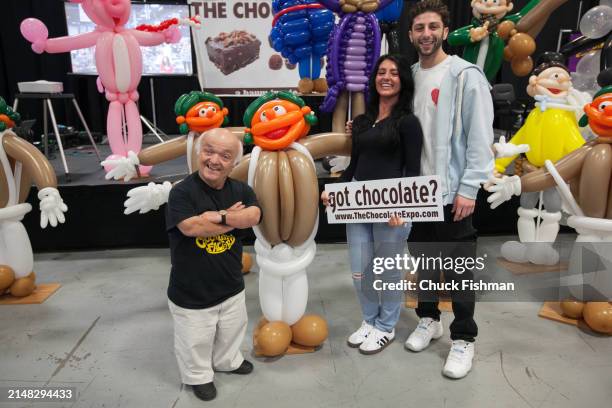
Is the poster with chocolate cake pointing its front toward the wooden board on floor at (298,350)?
yes

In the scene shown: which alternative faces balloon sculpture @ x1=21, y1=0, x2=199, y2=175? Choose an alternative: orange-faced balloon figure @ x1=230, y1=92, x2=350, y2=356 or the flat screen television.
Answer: the flat screen television

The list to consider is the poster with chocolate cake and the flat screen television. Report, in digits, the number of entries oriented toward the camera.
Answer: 2

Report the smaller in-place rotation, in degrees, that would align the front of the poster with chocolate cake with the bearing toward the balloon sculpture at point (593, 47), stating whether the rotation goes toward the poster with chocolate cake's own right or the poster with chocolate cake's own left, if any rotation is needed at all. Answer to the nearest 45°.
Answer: approximately 45° to the poster with chocolate cake's own left

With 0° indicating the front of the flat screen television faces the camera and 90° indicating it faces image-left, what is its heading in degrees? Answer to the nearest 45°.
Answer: approximately 0°

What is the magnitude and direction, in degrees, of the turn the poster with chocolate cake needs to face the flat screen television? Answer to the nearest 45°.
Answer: approximately 90° to its right

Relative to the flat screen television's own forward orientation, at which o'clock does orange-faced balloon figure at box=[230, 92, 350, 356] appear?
The orange-faced balloon figure is roughly at 12 o'clock from the flat screen television.

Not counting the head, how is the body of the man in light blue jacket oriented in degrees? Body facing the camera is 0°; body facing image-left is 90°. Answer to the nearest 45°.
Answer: approximately 45°

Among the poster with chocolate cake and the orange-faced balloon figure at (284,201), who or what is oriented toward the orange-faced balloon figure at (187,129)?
the poster with chocolate cake

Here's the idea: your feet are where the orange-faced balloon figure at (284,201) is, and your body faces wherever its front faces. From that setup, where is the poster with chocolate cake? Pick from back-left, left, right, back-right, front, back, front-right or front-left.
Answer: back
